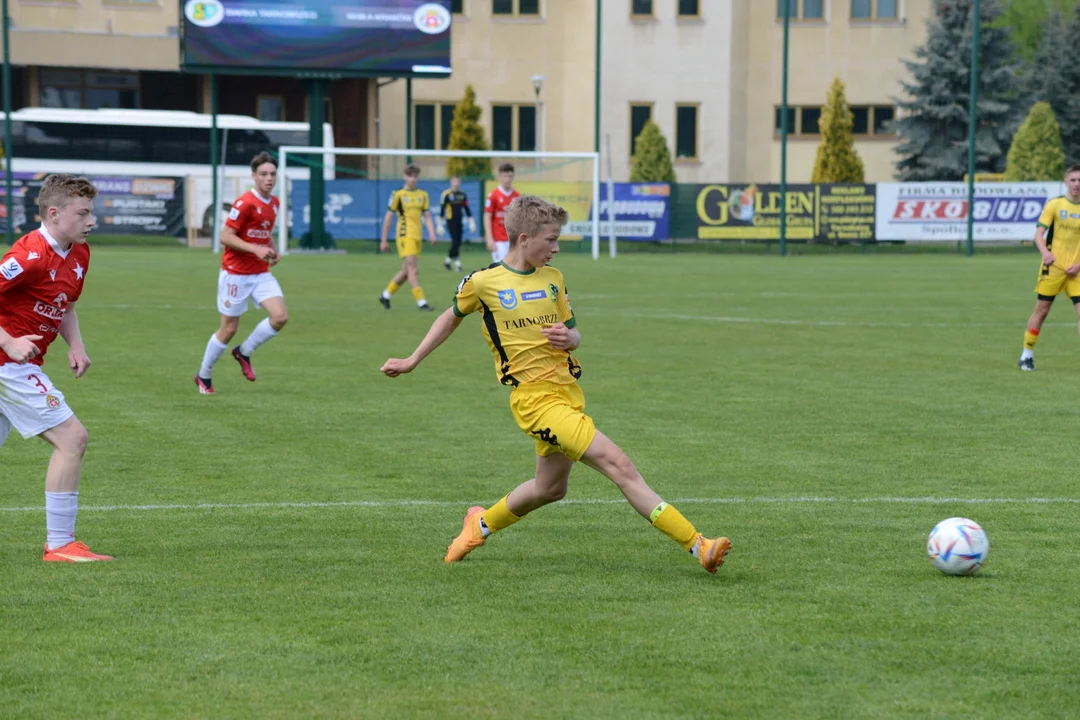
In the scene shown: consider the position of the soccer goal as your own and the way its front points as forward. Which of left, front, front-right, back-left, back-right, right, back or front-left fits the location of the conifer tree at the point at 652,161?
back-left

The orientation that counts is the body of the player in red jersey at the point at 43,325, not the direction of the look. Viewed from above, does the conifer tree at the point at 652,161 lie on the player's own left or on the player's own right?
on the player's own left

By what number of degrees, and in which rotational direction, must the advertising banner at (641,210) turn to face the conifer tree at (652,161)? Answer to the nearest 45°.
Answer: approximately 180°

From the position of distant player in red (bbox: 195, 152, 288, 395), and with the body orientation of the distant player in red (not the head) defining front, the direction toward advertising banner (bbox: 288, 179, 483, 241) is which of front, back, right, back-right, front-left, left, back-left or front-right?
back-left

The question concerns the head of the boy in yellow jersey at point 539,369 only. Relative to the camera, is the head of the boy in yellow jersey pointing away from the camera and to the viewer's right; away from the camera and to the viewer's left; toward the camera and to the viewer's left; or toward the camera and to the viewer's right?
toward the camera and to the viewer's right

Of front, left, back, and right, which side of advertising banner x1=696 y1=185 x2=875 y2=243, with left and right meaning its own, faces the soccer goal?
right
